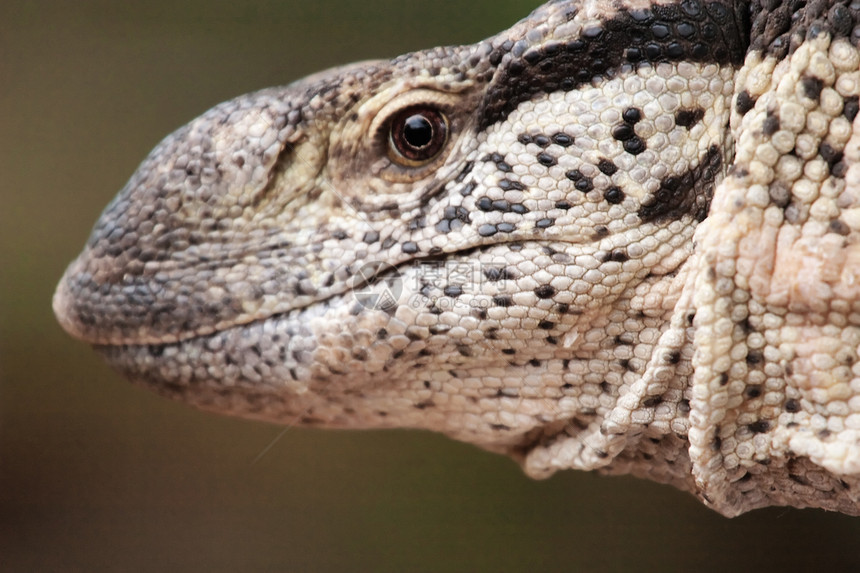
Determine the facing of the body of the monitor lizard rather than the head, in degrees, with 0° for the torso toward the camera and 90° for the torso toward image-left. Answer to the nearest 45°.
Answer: approximately 90°
